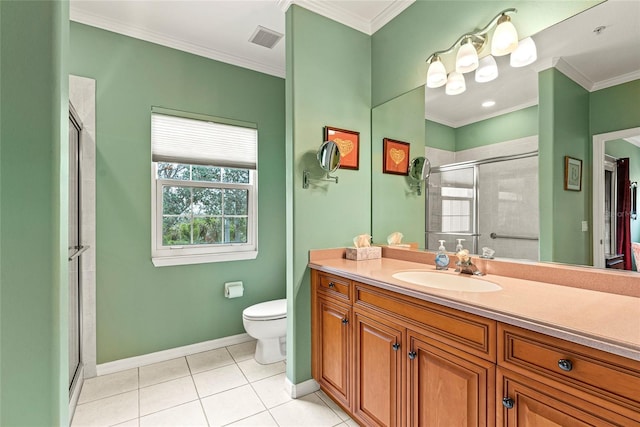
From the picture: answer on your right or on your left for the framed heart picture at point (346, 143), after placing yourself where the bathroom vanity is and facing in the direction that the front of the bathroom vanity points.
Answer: on your right

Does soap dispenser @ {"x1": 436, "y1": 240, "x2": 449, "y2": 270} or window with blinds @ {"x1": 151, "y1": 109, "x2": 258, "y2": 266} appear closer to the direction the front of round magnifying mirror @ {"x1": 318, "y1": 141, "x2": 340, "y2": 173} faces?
the soap dispenser

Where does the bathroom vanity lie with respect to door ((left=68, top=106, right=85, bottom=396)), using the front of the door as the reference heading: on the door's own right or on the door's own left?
on the door's own right

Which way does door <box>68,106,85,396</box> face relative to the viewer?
to the viewer's right

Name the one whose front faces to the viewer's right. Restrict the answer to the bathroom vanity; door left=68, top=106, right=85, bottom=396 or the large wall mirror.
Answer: the door

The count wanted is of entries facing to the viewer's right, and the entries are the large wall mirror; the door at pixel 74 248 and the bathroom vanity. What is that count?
1

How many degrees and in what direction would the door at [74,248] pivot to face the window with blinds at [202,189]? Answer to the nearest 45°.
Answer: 0° — it already faces it

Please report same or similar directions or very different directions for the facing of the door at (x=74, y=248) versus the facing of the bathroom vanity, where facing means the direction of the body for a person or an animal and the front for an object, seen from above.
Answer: very different directions

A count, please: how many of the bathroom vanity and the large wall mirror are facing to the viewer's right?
0

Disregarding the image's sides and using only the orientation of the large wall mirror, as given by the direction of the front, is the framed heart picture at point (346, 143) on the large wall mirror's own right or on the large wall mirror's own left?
on the large wall mirror's own right

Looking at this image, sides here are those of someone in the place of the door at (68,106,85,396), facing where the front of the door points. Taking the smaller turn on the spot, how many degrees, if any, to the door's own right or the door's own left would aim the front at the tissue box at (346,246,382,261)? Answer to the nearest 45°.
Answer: approximately 45° to the door's own right

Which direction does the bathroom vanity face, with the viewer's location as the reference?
facing the viewer and to the left of the viewer
